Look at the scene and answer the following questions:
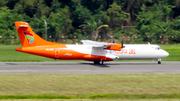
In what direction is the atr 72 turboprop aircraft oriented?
to the viewer's right

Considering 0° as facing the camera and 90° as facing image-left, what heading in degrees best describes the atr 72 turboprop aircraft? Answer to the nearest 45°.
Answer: approximately 270°
